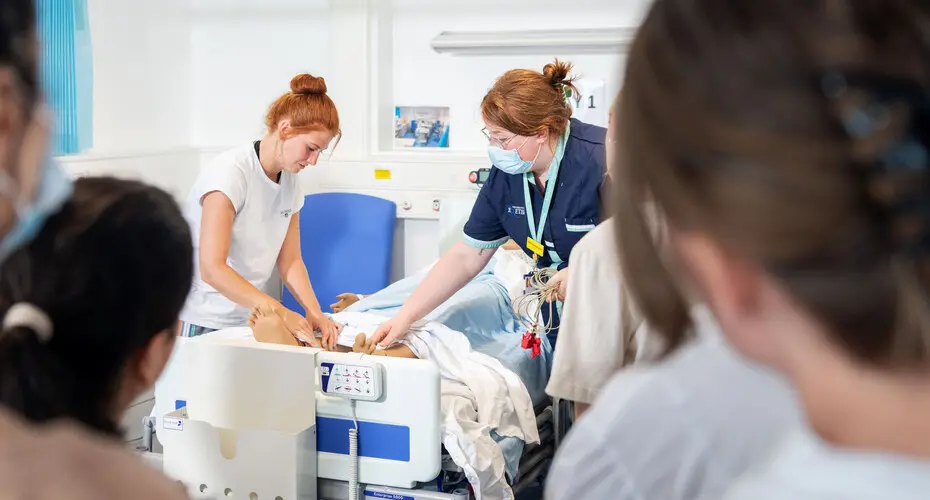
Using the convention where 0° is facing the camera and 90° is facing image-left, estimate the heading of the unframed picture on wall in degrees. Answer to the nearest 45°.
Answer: approximately 0°

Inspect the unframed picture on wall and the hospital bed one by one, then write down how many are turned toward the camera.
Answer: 2

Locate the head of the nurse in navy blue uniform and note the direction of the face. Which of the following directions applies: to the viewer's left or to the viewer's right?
to the viewer's left

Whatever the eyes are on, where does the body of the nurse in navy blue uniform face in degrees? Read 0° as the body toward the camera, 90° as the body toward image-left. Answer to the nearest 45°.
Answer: approximately 45°

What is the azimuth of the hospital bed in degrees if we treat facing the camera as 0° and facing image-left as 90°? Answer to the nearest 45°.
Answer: approximately 0°

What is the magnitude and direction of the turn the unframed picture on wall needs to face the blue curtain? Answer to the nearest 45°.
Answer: approximately 45° to its right

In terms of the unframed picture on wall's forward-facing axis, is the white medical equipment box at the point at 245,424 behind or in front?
in front

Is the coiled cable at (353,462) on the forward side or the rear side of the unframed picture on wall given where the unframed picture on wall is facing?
on the forward side

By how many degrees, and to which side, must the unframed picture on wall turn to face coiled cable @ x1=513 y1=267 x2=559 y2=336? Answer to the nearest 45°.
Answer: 0° — it already faces it

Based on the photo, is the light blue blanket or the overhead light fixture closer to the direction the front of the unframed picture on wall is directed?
the light blue blanket

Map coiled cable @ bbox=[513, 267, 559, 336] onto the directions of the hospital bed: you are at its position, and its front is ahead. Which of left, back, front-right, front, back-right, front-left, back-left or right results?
back-left

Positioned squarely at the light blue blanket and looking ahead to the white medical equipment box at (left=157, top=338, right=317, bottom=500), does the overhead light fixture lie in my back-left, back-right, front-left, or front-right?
back-right
